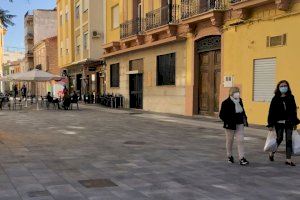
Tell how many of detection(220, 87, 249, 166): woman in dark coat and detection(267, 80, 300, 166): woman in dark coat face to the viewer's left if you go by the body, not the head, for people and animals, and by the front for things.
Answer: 0

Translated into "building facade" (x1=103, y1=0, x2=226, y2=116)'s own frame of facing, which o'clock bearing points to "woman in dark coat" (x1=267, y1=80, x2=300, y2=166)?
The woman in dark coat is roughly at 10 o'clock from the building facade.

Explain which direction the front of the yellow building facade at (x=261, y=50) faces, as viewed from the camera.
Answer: facing the viewer and to the left of the viewer

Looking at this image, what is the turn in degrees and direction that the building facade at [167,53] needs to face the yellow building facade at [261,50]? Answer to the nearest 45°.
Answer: approximately 90° to its left

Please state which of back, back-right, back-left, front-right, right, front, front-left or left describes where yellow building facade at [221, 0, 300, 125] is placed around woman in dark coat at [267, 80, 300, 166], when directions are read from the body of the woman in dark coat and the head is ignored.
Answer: back

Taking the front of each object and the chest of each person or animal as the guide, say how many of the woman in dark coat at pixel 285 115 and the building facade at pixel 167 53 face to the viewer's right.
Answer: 0

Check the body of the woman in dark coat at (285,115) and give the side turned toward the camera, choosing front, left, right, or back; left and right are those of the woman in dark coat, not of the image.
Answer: front

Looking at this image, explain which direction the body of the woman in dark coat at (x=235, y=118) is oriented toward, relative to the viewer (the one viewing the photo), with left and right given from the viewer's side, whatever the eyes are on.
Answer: facing the viewer and to the right of the viewer

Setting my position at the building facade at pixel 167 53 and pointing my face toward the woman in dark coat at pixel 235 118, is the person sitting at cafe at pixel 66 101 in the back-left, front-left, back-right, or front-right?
back-right

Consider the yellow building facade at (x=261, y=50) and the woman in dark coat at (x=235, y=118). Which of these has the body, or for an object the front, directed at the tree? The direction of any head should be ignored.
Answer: the yellow building facade
